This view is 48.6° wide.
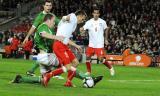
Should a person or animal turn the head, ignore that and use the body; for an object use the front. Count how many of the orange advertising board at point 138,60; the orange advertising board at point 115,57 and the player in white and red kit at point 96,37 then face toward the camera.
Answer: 3

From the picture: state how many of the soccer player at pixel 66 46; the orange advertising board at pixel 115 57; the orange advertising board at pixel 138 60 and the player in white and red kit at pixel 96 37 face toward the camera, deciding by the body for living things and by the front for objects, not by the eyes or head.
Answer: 3

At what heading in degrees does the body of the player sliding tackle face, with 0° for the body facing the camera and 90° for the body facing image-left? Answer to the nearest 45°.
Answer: approximately 270°

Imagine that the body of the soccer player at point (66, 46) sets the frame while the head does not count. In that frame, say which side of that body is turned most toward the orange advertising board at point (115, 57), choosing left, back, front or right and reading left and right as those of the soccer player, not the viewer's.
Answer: left

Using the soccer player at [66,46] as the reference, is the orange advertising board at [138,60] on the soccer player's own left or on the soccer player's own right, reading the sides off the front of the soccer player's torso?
on the soccer player's own left

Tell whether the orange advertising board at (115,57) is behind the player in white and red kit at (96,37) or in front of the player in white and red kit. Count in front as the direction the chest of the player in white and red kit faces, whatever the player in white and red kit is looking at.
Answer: behind

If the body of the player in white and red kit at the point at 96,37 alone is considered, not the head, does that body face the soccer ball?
yes

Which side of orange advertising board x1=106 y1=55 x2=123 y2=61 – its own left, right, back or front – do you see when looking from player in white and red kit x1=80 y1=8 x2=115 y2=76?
front
